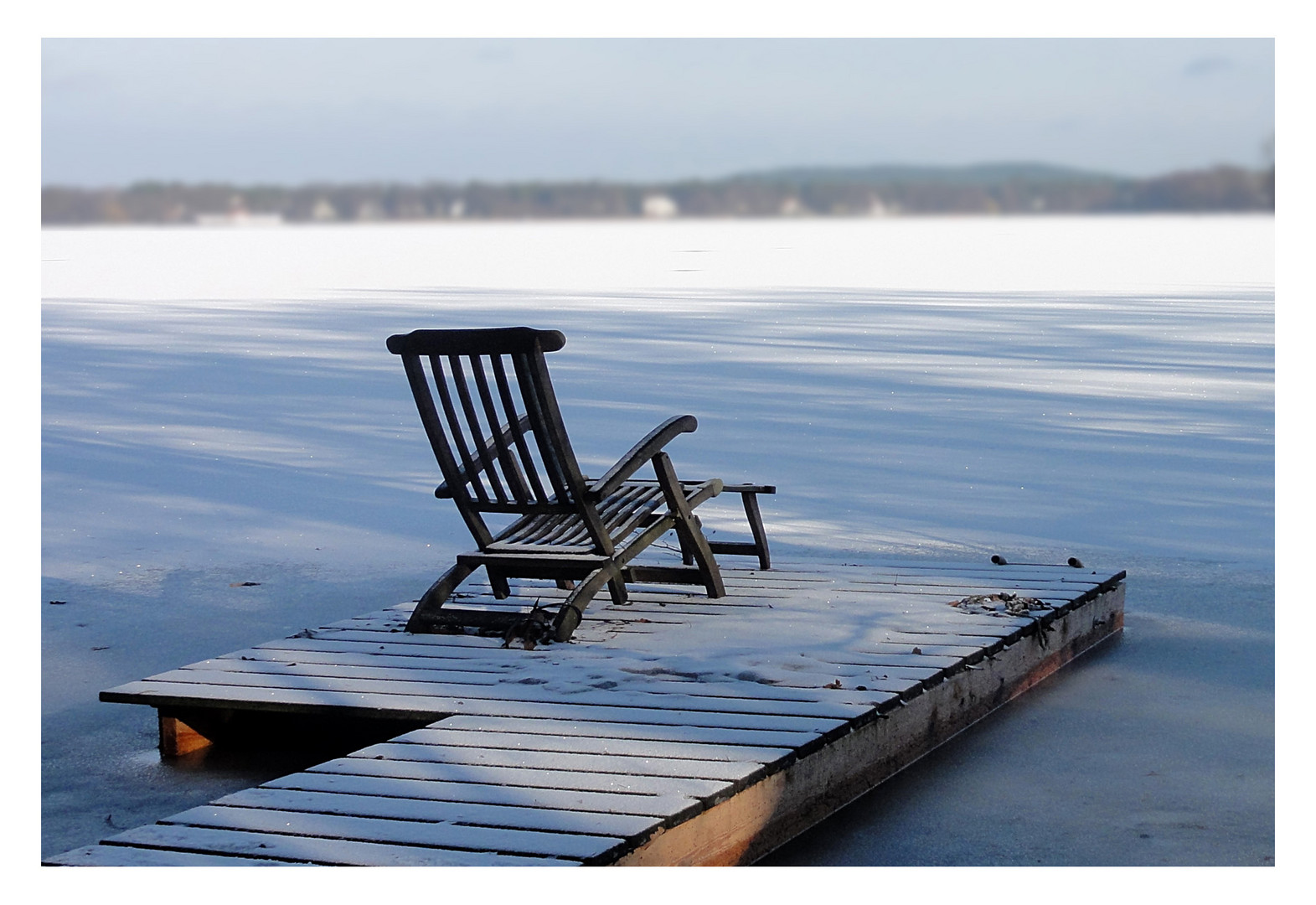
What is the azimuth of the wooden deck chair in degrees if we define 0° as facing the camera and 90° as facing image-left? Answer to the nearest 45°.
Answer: approximately 225°
